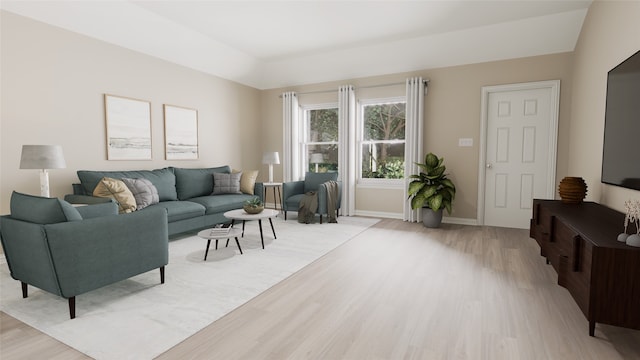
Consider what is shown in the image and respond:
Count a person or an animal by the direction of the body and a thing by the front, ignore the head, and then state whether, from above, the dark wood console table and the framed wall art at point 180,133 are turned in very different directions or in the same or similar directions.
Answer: very different directions

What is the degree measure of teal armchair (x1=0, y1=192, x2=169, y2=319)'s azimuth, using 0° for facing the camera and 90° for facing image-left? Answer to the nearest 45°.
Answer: approximately 225°

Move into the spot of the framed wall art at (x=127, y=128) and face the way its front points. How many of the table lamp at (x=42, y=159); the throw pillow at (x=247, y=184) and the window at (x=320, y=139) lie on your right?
1

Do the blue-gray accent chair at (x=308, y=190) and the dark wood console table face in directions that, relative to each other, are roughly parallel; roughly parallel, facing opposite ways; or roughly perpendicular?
roughly perpendicular

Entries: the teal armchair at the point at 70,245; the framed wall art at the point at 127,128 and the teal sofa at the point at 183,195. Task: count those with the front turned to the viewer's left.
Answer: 0

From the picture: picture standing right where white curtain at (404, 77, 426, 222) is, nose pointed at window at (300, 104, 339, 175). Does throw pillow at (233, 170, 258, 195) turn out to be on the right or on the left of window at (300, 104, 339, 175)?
left

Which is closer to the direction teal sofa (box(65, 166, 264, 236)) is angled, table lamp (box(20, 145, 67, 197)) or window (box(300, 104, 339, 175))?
the window

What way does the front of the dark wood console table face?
to the viewer's left

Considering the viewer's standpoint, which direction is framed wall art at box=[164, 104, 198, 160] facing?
facing the viewer and to the right of the viewer

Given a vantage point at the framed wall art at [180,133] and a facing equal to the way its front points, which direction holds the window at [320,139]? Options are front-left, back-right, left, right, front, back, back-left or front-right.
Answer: front-left

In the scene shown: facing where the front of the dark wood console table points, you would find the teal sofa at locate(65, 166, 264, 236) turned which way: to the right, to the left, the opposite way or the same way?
the opposite way

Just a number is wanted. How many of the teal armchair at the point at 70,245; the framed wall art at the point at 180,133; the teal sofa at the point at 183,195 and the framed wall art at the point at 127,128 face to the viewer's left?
0

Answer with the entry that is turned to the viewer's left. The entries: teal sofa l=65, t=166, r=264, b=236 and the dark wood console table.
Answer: the dark wood console table

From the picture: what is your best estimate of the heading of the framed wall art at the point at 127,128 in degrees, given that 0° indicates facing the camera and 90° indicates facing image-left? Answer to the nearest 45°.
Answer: approximately 315°

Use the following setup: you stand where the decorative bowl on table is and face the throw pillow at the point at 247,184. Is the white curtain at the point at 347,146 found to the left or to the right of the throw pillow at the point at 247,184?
right

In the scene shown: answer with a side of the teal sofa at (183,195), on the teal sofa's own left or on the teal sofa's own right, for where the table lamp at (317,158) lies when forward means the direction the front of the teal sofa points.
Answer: on the teal sofa's own left

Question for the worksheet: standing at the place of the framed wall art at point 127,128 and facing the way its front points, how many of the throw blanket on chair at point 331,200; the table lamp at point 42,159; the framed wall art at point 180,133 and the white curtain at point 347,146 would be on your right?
1

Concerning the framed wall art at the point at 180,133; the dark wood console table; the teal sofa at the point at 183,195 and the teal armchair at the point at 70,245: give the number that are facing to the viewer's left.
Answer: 1
